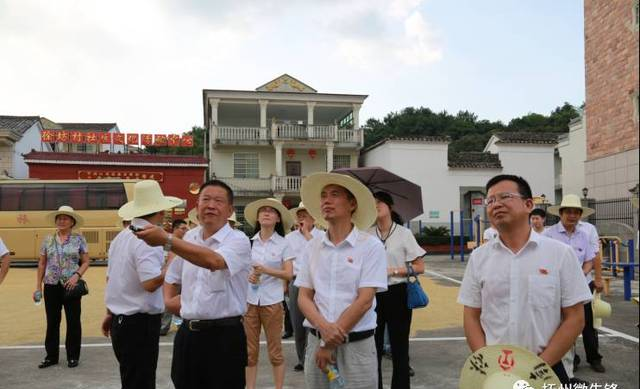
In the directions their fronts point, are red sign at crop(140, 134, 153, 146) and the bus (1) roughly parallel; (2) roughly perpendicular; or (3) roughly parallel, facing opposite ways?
roughly perpendicular

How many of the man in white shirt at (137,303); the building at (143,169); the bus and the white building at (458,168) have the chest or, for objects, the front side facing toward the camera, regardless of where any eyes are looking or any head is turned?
2

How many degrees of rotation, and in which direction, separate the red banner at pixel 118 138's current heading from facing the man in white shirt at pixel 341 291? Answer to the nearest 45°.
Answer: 0° — it already faces them

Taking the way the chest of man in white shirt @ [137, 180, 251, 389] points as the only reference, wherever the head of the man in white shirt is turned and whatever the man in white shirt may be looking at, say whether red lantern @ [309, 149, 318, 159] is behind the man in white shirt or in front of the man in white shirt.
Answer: behind

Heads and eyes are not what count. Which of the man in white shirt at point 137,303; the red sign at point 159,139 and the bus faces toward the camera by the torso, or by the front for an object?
the red sign

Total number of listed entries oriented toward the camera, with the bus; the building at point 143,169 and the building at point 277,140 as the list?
2

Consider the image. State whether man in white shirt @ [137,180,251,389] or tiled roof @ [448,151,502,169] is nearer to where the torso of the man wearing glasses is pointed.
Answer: the man in white shirt

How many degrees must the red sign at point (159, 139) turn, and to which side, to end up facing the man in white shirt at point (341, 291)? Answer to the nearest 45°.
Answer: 0° — it already faces them

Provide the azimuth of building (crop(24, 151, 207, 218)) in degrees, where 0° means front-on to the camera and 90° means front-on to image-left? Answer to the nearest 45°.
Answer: approximately 0°

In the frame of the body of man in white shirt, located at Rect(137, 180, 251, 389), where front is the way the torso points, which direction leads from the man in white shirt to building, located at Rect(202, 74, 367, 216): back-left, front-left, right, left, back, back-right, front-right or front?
back-right

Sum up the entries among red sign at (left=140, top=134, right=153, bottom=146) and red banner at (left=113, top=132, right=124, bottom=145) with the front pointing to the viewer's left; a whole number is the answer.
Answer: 0

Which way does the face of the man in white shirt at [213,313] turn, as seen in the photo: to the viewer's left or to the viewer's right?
to the viewer's left

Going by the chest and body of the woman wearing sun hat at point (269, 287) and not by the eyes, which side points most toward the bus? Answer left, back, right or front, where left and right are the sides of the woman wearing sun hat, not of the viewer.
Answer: right
